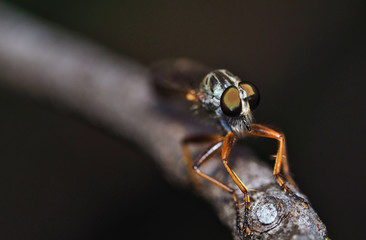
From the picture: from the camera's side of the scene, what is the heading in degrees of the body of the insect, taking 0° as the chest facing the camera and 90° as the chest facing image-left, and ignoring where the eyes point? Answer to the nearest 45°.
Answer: approximately 315°
